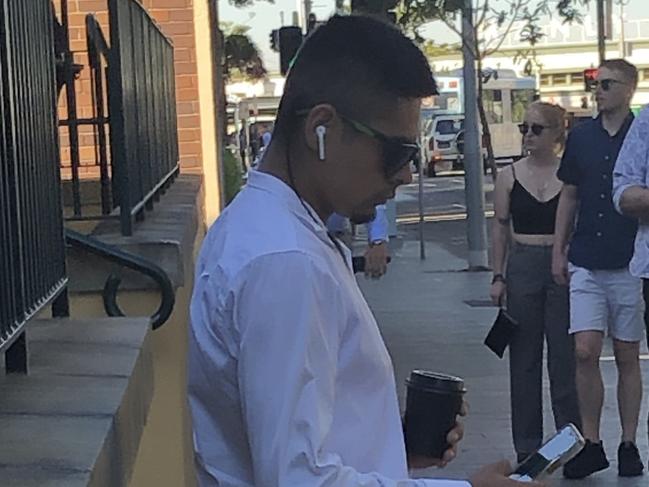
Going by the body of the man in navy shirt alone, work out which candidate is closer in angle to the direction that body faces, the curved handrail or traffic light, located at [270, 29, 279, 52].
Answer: the curved handrail

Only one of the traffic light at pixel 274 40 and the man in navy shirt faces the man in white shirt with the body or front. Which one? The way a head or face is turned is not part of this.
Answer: the man in navy shirt

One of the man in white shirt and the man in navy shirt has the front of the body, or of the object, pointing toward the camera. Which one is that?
the man in navy shirt

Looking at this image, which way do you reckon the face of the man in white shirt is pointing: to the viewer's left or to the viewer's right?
to the viewer's right

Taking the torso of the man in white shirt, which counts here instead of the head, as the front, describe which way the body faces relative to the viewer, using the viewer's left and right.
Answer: facing to the right of the viewer

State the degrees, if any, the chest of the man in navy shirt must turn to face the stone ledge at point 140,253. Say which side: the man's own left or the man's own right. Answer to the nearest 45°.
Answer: approximately 45° to the man's own right

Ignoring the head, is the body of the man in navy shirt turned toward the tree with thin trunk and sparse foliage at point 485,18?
no

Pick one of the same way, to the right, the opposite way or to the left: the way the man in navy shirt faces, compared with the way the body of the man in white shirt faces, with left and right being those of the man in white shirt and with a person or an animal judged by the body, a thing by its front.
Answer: to the right

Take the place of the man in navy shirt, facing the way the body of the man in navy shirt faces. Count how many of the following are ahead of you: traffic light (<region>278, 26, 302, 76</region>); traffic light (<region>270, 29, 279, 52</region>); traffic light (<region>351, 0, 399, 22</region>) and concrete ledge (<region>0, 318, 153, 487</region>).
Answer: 1

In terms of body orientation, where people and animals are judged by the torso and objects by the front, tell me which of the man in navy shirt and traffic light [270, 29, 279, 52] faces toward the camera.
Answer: the man in navy shirt

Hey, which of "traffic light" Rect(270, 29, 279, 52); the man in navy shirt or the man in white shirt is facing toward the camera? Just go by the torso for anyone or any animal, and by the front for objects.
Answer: the man in navy shirt

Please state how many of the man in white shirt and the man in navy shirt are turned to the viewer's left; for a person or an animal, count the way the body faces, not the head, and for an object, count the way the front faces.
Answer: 0

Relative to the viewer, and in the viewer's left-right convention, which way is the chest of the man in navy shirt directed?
facing the viewer
